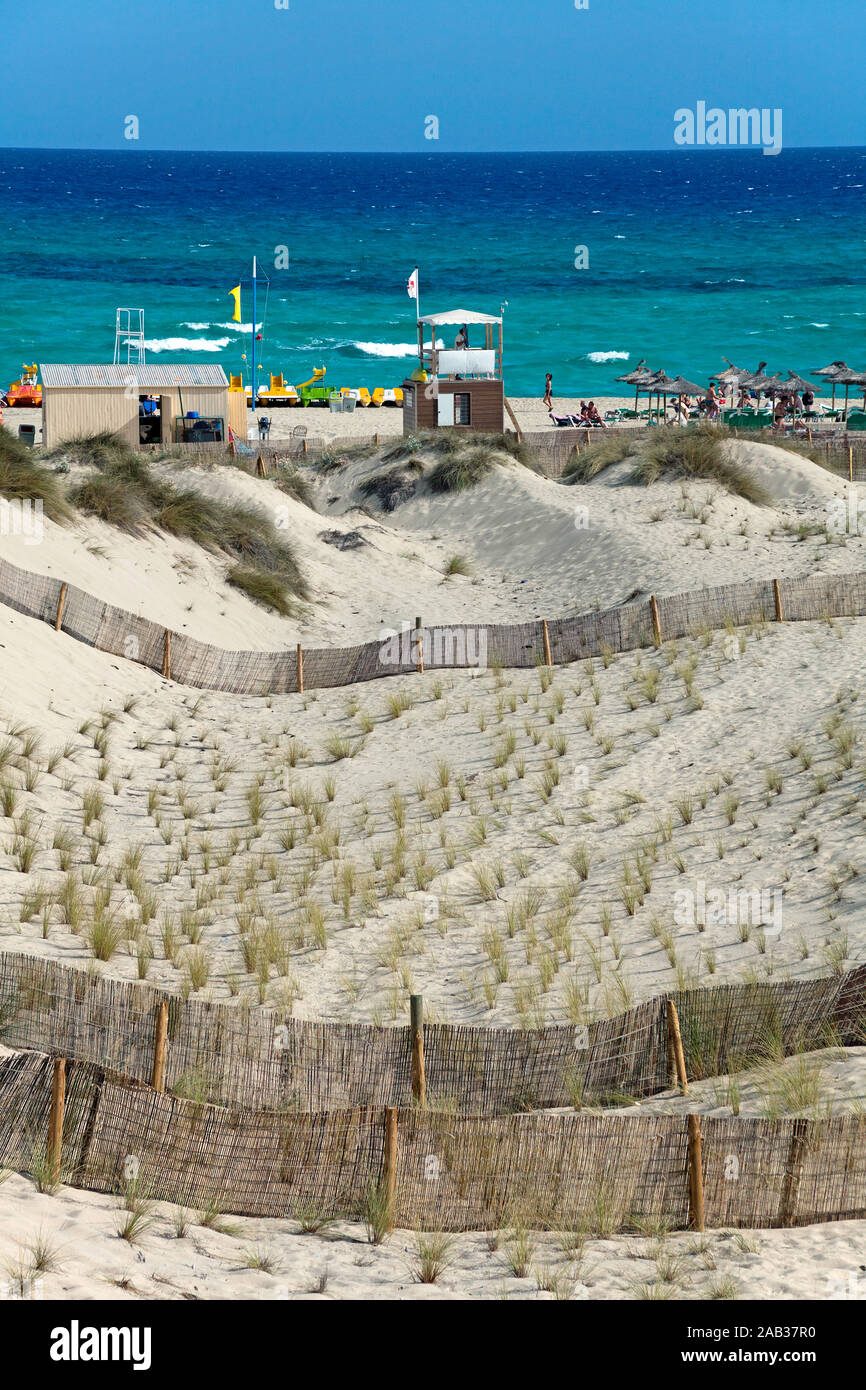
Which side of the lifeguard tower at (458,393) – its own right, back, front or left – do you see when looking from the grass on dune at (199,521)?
back

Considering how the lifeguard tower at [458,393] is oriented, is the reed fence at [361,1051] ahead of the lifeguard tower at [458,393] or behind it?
behind

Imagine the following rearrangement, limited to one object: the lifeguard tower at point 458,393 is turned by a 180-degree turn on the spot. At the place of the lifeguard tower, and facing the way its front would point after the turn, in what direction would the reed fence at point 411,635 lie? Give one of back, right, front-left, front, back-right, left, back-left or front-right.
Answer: front

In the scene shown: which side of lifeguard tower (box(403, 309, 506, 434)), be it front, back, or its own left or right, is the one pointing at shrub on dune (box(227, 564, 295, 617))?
back

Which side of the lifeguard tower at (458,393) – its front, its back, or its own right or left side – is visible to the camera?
back
